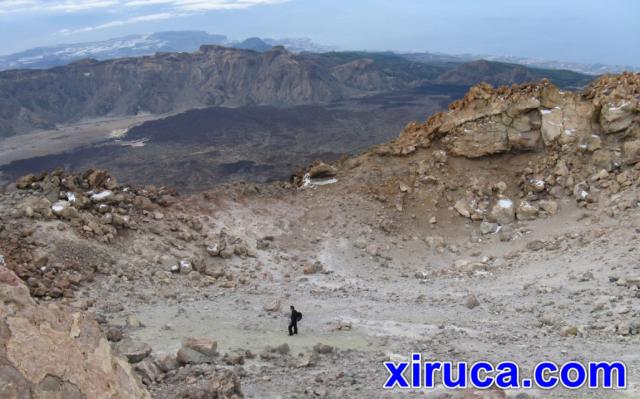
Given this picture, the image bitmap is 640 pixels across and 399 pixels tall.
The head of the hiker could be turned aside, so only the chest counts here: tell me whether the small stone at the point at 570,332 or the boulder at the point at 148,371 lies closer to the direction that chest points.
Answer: the boulder

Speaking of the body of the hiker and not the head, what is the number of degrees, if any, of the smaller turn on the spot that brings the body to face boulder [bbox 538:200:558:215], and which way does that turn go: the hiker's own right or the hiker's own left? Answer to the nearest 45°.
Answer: approximately 135° to the hiker's own right

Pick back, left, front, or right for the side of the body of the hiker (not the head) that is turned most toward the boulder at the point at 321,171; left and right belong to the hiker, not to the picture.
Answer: right

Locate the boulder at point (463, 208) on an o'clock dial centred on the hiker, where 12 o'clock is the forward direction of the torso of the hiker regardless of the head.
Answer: The boulder is roughly at 4 o'clock from the hiker.

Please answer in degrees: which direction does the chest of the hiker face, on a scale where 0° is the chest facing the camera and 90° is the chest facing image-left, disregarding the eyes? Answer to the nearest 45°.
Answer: approximately 90°

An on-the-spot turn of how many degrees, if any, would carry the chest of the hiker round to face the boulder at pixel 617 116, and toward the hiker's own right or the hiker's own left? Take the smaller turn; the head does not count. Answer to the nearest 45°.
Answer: approximately 135° to the hiker's own right

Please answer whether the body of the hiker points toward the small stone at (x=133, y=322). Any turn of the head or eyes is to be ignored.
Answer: yes

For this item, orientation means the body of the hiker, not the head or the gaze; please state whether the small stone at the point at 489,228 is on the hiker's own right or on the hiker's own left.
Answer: on the hiker's own right

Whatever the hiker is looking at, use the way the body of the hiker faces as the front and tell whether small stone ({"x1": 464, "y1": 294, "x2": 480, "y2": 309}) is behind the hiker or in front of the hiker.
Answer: behind

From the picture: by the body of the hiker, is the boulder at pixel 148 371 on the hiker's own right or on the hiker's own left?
on the hiker's own left

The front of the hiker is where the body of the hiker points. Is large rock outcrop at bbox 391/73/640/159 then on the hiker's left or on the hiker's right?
on the hiker's right
